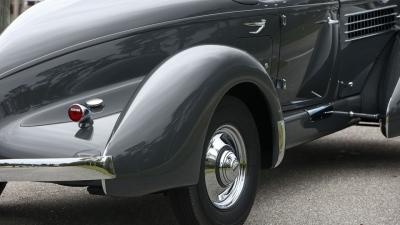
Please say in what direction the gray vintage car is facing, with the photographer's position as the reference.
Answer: facing away from the viewer and to the right of the viewer
